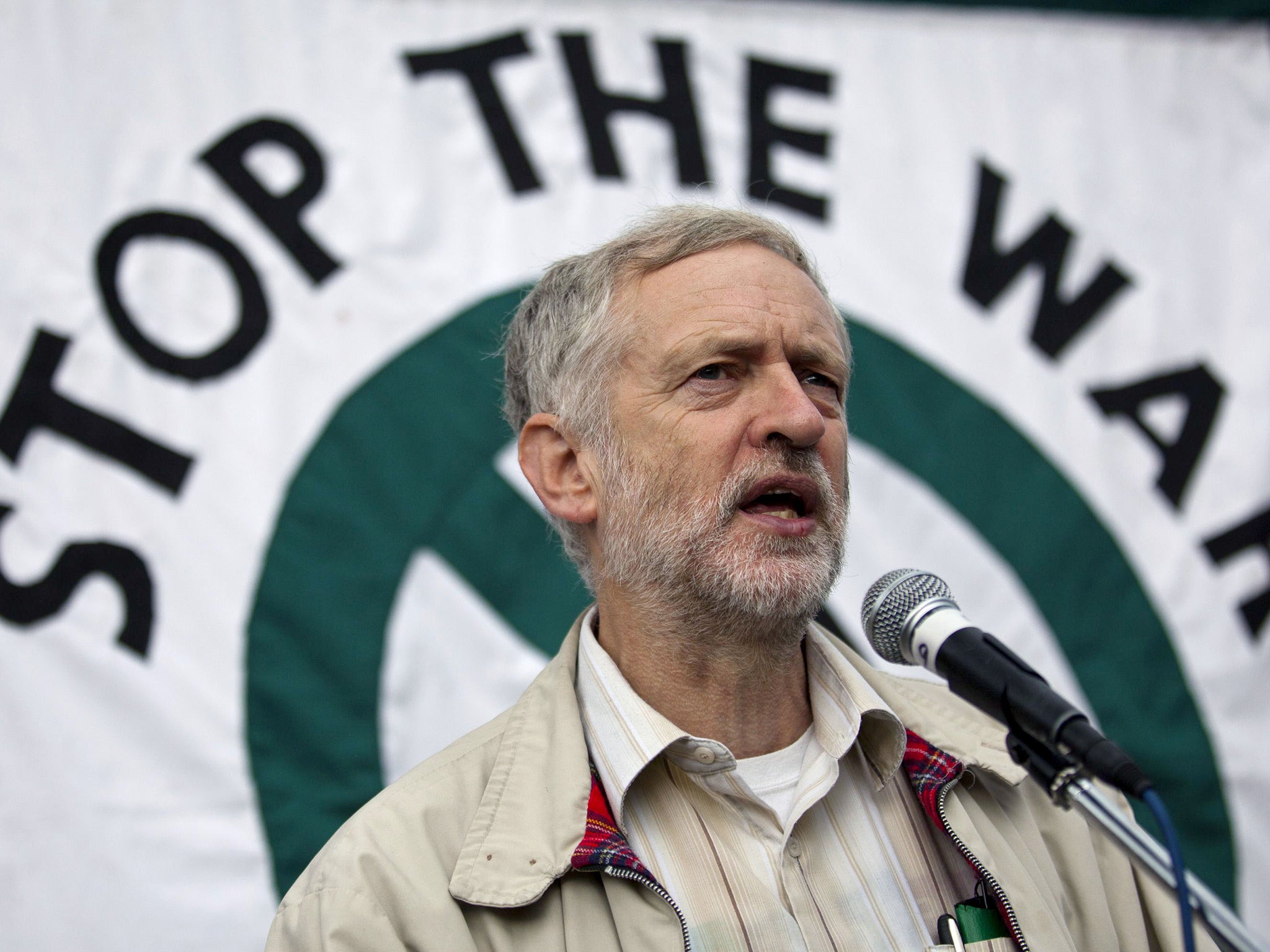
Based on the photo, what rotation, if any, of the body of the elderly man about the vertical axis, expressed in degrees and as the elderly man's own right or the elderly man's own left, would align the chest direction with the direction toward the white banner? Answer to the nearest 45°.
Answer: approximately 180°

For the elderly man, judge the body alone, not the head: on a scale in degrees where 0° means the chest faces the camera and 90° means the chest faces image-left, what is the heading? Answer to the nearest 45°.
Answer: approximately 315°

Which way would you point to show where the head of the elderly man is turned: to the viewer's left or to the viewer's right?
to the viewer's right

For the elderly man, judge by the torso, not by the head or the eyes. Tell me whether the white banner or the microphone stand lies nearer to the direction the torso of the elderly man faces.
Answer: the microphone stand

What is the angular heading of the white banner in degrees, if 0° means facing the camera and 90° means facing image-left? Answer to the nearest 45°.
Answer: approximately 0°

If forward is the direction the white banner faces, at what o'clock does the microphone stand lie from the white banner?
The microphone stand is roughly at 11 o'clock from the white banner.

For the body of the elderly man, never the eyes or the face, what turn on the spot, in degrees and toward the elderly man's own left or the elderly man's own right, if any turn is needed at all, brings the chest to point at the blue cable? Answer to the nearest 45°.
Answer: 0° — they already face it
